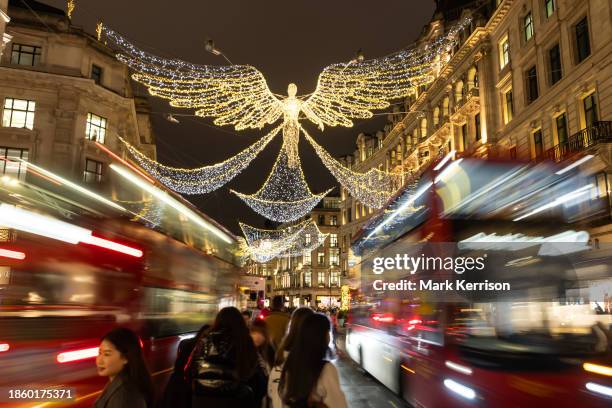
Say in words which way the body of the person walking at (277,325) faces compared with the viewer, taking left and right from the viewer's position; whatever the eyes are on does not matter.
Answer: facing away from the viewer

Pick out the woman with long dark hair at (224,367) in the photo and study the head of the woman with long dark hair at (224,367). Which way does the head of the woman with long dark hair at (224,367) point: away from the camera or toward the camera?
away from the camera

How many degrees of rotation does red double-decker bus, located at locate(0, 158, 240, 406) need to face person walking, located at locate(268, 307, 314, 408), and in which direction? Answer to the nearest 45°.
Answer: approximately 90° to its right

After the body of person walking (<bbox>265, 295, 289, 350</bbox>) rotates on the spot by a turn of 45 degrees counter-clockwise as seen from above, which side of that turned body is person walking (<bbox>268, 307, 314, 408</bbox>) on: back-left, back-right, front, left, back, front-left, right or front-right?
back-left

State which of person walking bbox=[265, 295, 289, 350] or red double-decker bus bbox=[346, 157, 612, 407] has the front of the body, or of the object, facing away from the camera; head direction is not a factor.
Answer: the person walking

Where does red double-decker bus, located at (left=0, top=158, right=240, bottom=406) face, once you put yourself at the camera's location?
facing away from the viewer and to the right of the viewer

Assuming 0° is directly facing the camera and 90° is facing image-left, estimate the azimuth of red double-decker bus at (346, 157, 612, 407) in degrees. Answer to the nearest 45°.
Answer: approximately 315°

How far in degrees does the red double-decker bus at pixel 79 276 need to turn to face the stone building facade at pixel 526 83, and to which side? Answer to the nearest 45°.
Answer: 0° — it already faces it
